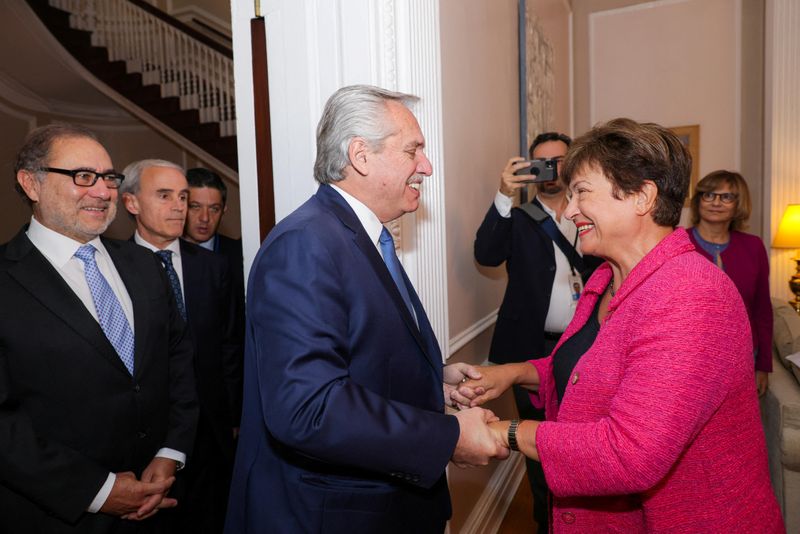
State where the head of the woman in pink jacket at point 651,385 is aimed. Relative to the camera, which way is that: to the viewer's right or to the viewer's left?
to the viewer's left

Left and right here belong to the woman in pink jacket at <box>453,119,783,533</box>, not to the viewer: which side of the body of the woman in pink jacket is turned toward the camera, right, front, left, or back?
left

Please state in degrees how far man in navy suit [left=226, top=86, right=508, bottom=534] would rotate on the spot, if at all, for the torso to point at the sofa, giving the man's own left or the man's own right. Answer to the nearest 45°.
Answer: approximately 45° to the man's own left

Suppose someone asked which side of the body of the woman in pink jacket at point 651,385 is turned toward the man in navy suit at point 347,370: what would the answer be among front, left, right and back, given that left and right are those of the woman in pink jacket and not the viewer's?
front

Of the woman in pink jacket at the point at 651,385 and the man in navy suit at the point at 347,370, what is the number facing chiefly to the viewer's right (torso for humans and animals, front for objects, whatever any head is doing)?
1

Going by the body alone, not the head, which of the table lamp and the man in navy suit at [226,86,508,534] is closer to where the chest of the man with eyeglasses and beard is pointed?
the man in navy suit

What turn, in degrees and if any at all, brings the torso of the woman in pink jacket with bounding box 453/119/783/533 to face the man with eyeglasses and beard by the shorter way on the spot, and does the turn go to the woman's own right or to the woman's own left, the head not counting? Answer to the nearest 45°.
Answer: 0° — they already face them

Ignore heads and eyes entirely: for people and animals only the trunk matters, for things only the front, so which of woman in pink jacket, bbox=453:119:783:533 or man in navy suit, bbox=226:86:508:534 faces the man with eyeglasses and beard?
the woman in pink jacket

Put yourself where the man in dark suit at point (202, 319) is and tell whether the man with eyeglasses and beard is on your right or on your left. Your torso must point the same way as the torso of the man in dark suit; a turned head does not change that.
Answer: on your right

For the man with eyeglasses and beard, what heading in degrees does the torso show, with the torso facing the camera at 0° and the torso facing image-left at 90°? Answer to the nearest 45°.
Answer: approximately 315°

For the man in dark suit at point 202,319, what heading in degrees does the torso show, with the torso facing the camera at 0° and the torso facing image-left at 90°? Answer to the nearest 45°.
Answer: approximately 315°

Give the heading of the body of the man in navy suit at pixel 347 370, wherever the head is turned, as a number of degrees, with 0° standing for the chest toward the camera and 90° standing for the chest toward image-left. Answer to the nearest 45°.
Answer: approximately 270°
